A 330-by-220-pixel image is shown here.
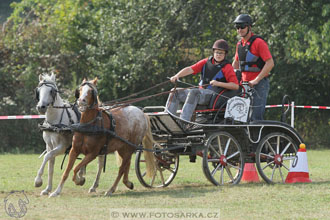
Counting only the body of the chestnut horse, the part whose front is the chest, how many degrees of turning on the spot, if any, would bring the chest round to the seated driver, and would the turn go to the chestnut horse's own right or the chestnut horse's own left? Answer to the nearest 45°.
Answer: approximately 135° to the chestnut horse's own left

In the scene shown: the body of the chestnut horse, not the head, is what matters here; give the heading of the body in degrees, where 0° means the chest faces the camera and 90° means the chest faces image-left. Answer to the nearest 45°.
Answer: approximately 45°

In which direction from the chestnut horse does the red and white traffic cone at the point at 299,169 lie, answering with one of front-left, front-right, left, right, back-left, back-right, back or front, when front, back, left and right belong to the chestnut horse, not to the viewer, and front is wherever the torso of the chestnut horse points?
back-left

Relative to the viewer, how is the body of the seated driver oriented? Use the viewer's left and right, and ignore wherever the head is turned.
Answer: facing the viewer and to the left of the viewer

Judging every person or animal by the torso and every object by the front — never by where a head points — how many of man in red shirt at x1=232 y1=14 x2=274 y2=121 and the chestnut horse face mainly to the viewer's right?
0

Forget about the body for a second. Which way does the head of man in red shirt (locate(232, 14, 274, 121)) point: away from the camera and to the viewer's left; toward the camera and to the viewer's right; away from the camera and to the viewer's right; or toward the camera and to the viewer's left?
toward the camera and to the viewer's left

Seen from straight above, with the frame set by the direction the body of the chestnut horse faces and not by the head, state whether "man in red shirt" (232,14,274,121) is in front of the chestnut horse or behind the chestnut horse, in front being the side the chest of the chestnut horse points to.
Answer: behind

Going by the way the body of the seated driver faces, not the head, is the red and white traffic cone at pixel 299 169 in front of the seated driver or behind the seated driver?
behind

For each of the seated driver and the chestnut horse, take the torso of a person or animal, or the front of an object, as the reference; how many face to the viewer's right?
0
